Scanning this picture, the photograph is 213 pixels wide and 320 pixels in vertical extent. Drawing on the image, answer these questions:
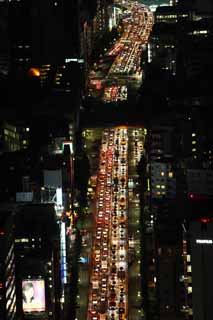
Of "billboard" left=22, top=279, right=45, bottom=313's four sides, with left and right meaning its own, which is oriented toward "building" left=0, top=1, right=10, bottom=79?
back

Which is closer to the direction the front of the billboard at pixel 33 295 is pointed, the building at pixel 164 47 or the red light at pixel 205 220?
the red light

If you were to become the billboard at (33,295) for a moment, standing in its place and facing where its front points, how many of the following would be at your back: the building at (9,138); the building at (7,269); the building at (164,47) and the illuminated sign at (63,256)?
3

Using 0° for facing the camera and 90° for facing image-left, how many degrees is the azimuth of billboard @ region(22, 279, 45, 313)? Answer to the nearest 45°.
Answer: approximately 0°

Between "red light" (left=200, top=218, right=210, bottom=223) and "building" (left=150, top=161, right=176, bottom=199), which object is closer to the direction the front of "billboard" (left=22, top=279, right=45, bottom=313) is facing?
the red light

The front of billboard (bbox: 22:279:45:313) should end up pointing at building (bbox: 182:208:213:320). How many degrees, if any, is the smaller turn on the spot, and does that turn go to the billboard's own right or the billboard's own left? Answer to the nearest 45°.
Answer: approximately 45° to the billboard's own left

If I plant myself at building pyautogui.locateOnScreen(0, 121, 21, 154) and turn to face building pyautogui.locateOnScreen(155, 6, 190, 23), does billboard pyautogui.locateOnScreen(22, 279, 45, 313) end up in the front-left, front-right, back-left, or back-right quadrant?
back-right

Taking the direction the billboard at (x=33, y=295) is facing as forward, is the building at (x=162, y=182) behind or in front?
behind

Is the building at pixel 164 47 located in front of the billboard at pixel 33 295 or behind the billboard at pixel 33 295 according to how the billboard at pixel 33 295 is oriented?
behind

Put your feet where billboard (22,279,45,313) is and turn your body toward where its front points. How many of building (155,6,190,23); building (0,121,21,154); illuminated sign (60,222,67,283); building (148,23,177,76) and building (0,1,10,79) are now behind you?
5
